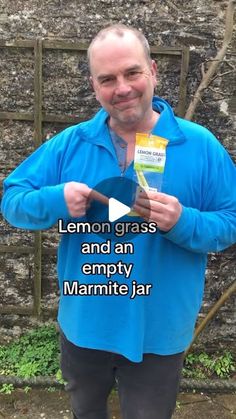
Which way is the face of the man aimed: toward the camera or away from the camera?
toward the camera

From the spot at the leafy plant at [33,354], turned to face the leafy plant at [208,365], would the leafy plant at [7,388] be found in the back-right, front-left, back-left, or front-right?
back-right

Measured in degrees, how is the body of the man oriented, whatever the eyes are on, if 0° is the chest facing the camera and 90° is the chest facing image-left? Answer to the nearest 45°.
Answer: approximately 0°

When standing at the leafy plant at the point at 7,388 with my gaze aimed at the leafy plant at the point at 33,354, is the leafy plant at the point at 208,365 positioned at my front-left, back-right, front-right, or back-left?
front-right

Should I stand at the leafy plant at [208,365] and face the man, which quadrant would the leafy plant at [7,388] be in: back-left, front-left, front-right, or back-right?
front-right

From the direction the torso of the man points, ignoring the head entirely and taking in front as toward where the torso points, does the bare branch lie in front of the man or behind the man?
behind

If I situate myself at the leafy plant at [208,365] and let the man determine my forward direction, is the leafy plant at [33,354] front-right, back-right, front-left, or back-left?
front-right
